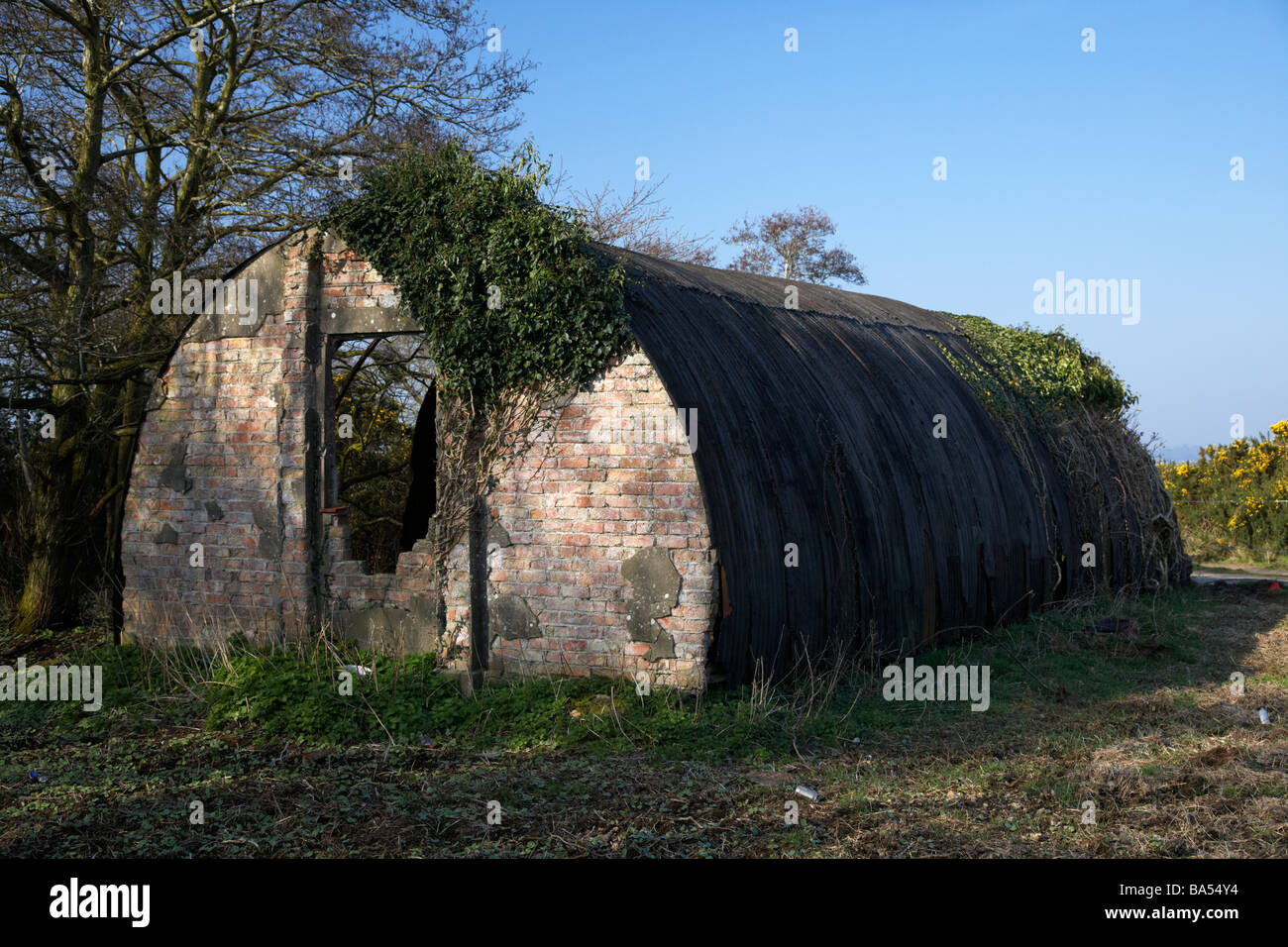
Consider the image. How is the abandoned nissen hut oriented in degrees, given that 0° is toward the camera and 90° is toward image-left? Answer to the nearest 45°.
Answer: approximately 45°

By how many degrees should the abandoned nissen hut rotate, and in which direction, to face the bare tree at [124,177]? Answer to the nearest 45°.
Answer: approximately 90° to its right

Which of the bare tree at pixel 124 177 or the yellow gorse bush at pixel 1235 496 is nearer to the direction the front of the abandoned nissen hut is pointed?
the bare tree

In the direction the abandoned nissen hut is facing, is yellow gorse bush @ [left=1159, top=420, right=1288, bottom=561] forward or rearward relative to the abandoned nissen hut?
rearward
